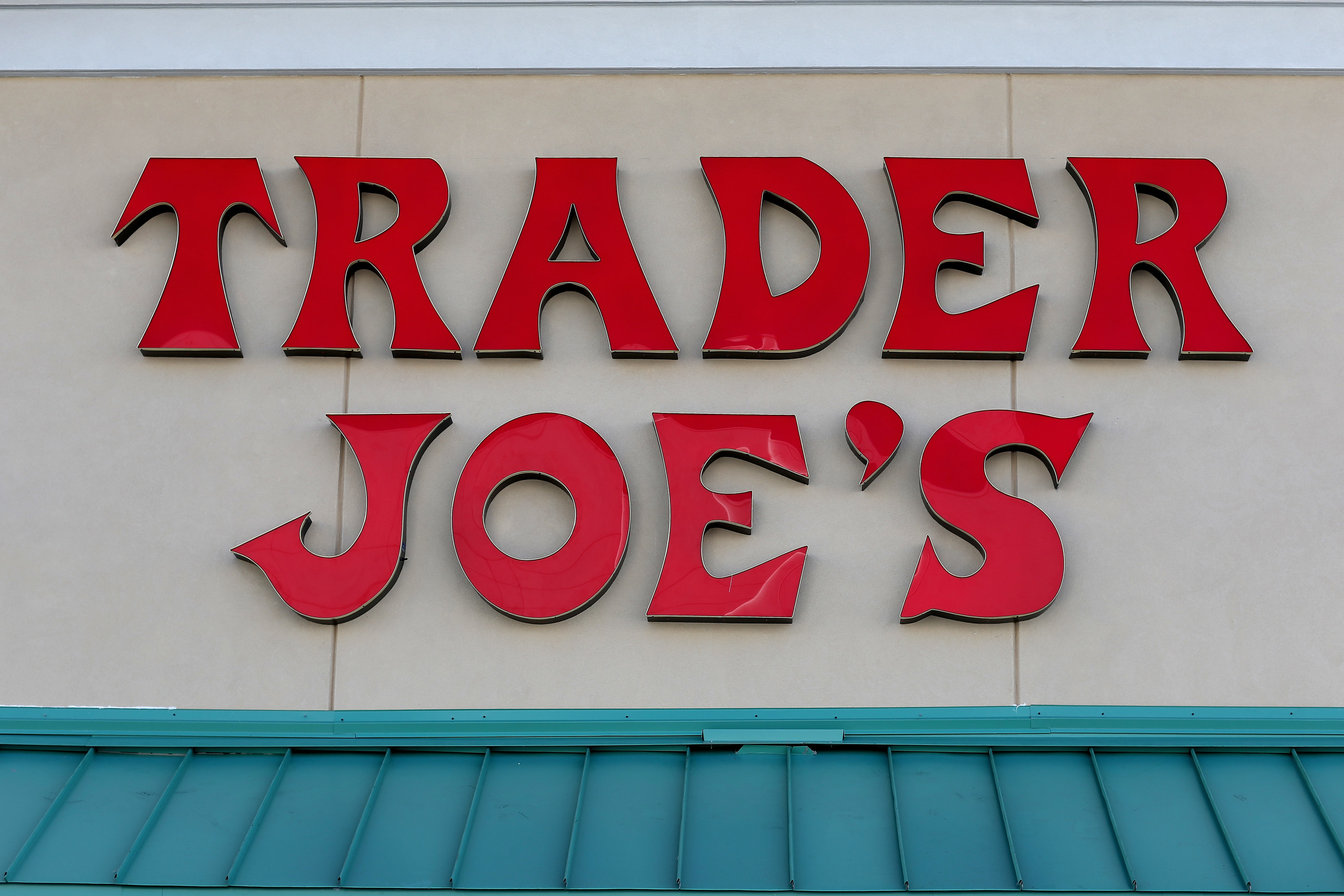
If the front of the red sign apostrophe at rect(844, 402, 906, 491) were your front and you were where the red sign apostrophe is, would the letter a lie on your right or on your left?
on your right

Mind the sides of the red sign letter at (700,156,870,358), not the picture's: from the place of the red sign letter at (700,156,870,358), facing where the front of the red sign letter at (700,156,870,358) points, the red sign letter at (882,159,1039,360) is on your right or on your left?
on your left

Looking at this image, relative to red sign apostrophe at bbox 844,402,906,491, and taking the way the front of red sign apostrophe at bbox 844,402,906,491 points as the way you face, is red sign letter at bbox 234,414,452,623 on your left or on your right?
on your right

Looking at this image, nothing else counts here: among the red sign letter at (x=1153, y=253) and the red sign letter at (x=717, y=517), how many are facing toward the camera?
2

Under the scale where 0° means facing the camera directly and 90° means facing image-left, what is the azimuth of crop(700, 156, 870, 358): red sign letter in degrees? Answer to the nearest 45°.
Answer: approximately 0°
